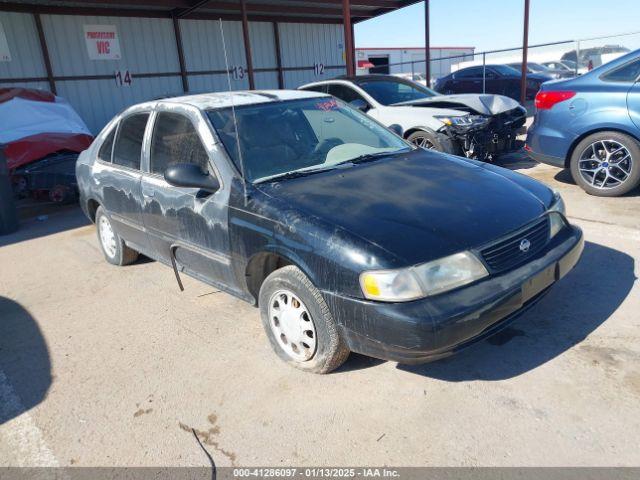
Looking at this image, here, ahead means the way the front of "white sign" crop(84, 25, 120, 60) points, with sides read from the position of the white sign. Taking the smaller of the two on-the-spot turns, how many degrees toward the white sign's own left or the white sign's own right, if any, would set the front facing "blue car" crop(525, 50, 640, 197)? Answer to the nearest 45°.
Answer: approximately 45° to the white sign's own left

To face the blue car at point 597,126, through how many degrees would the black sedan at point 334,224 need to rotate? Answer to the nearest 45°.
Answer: approximately 90° to its left

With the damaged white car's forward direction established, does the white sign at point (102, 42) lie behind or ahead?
behind

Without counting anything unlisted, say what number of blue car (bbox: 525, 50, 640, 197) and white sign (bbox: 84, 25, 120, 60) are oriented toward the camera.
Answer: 1

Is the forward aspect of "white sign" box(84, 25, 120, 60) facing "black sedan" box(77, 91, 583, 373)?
yes

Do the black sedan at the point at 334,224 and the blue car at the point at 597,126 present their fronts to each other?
no

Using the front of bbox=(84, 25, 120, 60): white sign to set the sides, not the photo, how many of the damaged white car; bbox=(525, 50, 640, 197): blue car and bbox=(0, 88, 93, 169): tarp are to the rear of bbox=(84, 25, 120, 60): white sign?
0

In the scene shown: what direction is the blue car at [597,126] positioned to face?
to the viewer's right

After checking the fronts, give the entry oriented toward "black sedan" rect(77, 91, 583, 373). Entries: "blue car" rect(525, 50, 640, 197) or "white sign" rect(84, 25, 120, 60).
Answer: the white sign

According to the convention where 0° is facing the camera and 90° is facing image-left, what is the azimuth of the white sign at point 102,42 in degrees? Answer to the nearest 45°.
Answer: approximately 0°

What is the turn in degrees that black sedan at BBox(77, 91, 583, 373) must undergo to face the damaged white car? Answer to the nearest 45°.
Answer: approximately 135° to its left

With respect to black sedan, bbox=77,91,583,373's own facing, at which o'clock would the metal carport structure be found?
The metal carport structure is roughly at 7 o'clock from the black sedan.

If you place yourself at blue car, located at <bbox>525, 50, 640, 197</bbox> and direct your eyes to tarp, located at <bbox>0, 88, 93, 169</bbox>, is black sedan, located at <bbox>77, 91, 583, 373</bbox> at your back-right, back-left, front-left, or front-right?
front-left

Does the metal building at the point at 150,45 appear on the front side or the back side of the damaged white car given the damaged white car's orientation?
on the back side

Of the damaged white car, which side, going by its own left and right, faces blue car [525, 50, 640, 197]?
front

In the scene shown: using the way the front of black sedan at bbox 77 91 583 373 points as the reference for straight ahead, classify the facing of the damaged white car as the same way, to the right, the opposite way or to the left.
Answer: the same way

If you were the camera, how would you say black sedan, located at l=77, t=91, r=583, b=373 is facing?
facing the viewer and to the right of the viewer

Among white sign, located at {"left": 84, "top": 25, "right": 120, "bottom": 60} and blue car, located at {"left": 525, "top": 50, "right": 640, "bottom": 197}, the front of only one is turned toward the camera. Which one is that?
the white sign

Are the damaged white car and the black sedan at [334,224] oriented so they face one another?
no

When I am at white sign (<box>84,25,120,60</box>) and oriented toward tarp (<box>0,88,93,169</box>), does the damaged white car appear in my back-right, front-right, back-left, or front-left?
front-left
